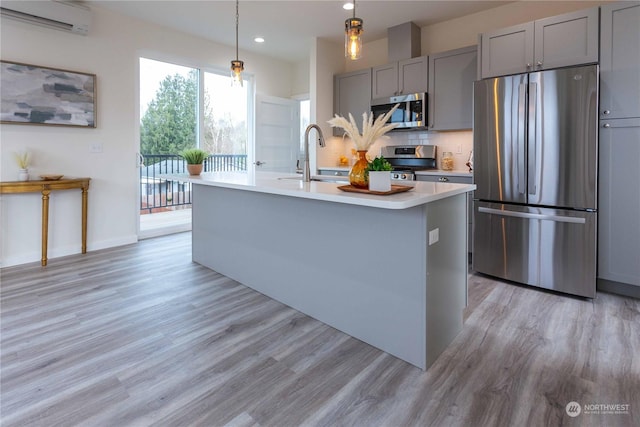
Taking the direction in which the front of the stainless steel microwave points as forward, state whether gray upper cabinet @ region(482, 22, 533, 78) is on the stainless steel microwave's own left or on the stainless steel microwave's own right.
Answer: on the stainless steel microwave's own left

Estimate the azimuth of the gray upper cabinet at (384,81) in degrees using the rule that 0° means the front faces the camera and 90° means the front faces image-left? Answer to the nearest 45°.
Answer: approximately 45°

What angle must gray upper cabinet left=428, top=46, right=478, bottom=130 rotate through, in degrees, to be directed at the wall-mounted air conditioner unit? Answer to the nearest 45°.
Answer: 0° — it already faces it

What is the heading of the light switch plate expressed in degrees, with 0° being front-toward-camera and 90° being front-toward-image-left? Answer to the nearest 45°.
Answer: approximately 0°

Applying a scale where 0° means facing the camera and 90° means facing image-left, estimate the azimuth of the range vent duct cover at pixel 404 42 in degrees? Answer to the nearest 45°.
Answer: approximately 45°

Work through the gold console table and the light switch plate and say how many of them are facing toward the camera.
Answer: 2

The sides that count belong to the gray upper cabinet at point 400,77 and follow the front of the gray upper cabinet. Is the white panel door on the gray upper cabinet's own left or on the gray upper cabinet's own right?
on the gray upper cabinet's own right
